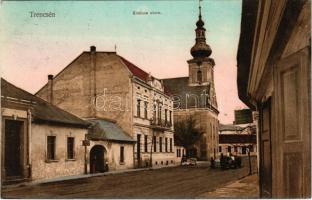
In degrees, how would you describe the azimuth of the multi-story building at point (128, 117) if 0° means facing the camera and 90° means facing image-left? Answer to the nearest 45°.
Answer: approximately 315°

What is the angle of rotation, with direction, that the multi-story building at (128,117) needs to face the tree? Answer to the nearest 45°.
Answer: approximately 45° to its left

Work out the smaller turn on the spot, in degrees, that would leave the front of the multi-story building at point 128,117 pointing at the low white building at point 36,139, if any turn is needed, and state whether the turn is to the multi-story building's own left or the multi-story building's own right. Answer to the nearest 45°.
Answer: approximately 45° to the multi-story building's own right

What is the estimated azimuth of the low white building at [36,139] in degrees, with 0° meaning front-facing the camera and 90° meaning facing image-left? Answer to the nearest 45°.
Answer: approximately 315°

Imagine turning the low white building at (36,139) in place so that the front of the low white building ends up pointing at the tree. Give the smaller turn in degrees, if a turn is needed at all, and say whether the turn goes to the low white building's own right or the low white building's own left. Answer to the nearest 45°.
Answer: approximately 90° to the low white building's own left

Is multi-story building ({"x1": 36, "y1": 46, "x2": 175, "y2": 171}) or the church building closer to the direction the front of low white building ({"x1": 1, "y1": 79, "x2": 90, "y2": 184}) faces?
the church building
